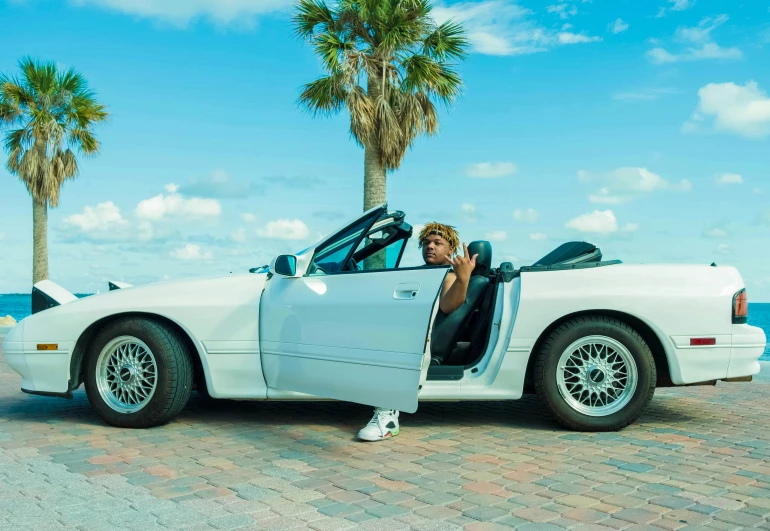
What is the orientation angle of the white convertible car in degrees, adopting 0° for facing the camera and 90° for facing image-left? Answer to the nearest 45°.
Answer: approximately 90°

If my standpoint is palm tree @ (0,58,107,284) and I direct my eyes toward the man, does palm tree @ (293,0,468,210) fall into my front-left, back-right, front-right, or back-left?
front-left

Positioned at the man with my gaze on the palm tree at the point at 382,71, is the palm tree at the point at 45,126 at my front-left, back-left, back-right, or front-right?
front-left

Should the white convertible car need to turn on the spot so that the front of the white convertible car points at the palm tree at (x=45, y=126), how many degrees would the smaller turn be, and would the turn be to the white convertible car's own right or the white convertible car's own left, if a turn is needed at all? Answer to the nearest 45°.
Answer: approximately 45° to the white convertible car's own right

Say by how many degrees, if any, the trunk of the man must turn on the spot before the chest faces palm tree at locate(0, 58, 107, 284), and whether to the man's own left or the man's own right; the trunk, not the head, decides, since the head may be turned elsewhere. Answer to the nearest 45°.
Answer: approximately 90° to the man's own right

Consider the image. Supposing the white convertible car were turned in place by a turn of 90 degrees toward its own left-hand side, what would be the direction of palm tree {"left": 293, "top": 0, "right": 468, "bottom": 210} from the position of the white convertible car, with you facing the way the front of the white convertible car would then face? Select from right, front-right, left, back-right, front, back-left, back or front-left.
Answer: back

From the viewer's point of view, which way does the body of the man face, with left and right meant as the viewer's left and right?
facing the viewer and to the left of the viewer
